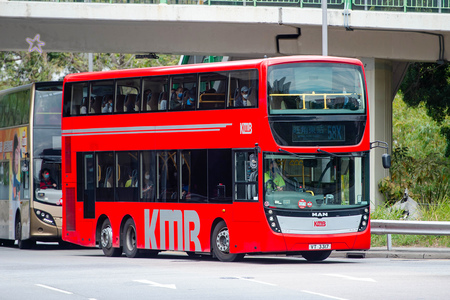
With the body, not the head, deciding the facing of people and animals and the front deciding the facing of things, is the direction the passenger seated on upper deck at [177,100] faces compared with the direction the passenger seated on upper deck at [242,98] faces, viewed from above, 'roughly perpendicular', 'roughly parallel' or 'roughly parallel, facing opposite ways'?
roughly parallel

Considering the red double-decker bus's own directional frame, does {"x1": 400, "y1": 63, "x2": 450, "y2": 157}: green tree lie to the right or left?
on its left

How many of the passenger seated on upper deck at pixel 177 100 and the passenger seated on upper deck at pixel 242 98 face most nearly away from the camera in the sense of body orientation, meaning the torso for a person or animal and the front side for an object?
0

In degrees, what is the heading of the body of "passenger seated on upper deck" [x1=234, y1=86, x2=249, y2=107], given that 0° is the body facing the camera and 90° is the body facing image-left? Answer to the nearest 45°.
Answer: approximately 315°

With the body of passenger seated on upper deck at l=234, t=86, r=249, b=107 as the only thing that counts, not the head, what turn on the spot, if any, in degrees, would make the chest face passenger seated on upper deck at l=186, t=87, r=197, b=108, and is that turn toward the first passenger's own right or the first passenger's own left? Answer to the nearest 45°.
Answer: approximately 180°

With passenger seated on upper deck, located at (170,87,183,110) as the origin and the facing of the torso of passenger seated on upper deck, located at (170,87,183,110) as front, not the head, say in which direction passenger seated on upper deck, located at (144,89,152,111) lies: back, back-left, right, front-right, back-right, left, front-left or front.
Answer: back

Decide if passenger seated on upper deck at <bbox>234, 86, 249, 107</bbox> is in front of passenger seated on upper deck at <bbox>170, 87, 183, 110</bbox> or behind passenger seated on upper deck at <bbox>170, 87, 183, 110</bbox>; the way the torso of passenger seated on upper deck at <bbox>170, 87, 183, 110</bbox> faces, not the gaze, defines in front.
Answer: in front

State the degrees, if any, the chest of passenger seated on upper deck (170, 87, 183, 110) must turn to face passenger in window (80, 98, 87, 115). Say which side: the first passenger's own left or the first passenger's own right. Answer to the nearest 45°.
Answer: approximately 180°

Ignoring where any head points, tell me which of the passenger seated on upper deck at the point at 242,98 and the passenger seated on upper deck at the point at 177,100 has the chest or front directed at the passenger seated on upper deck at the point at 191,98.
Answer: the passenger seated on upper deck at the point at 177,100

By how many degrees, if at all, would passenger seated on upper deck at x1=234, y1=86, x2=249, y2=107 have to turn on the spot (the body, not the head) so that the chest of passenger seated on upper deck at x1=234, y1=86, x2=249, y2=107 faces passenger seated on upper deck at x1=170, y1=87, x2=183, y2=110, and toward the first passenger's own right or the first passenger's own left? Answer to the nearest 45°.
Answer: approximately 180°

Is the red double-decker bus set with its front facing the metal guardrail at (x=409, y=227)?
no

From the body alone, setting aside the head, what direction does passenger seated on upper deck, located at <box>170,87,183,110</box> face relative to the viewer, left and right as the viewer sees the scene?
facing the viewer and to the right of the viewer

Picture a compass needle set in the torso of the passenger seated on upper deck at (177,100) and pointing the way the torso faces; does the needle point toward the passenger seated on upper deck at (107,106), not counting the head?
no

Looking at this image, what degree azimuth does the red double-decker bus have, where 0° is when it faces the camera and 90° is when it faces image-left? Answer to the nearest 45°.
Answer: approximately 315°
